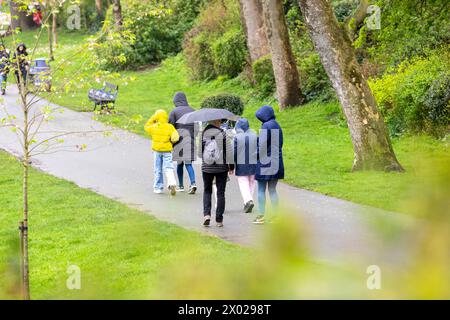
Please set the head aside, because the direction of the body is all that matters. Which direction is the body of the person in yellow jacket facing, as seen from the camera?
away from the camera

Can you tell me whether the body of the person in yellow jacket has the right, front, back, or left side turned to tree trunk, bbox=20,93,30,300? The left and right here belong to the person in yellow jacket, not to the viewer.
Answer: back

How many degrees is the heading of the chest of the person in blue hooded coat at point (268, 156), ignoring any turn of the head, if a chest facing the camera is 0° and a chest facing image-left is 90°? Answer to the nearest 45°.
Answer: approximately 135°

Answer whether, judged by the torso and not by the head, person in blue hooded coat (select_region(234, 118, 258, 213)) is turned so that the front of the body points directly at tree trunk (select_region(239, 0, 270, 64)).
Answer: yes

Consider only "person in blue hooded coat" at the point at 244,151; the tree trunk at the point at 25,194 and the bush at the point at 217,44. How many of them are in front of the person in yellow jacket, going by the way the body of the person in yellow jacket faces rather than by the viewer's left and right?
1

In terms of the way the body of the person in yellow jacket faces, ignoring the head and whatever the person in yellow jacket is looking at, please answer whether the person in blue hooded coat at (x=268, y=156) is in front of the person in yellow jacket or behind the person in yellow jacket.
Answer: behind

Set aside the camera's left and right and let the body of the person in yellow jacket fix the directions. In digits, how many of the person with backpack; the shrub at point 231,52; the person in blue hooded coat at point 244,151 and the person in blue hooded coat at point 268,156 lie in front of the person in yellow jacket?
1

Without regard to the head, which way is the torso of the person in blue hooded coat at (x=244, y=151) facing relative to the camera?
away from the camera

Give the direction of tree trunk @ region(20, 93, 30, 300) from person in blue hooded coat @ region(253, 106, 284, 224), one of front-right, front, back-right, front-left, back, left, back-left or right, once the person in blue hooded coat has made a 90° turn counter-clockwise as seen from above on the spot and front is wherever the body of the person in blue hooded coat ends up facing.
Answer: front

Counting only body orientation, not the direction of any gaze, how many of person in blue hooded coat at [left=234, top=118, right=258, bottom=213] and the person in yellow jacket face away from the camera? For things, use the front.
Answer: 2

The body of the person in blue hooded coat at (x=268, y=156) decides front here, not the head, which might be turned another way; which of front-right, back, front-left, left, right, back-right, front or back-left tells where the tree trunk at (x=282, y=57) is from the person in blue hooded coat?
front-right

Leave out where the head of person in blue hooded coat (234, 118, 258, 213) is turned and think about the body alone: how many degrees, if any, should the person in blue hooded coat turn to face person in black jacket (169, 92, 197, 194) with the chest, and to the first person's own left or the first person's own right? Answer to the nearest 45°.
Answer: approximately 45° to the first person's own left

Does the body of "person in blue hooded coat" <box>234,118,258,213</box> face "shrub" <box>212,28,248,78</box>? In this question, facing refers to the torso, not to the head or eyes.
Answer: yes

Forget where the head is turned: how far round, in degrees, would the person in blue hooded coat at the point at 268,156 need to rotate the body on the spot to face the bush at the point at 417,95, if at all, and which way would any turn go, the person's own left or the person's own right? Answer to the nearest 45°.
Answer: approximately 90° to the person's own right
